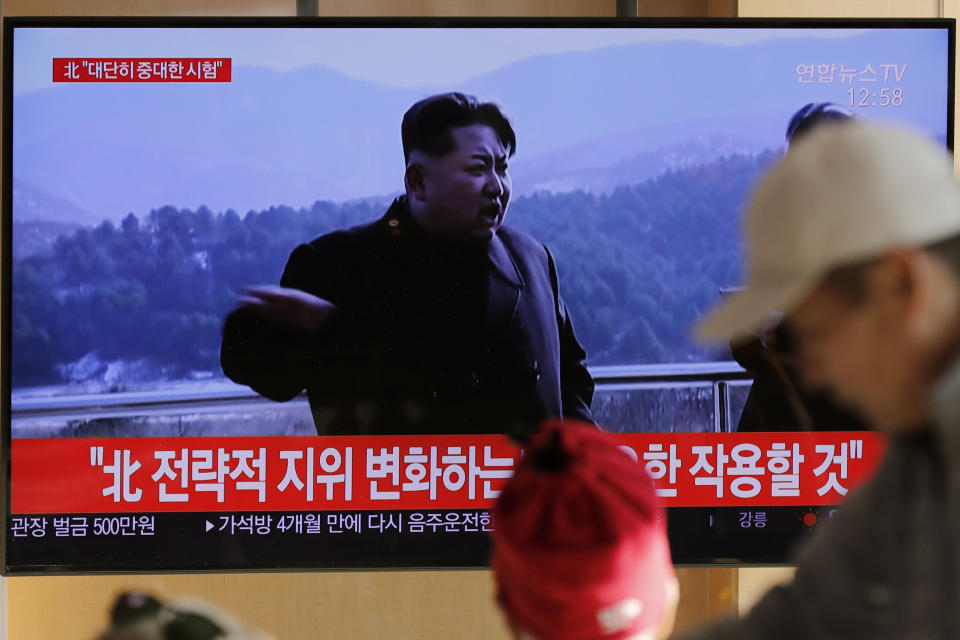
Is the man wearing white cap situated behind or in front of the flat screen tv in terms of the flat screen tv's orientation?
in front

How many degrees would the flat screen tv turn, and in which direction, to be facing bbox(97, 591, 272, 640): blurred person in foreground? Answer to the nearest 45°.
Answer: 0° — it already faces them

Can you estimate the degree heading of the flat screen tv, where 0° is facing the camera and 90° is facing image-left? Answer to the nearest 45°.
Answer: approximately 0°
